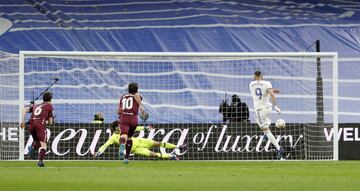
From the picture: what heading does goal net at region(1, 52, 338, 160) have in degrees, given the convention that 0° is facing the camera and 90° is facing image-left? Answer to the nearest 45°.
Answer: approximately 0°
